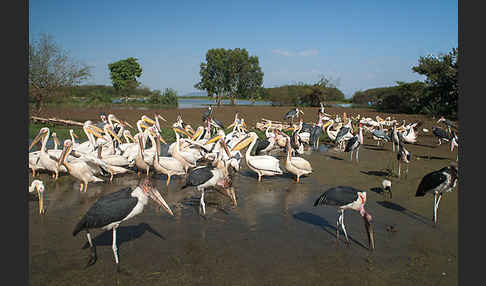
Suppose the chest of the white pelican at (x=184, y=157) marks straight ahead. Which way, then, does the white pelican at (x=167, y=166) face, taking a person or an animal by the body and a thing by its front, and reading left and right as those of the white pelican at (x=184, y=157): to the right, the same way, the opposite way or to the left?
the same way

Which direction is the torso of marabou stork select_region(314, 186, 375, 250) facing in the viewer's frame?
to the viewer's right

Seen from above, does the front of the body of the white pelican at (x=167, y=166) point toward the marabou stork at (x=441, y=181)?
no

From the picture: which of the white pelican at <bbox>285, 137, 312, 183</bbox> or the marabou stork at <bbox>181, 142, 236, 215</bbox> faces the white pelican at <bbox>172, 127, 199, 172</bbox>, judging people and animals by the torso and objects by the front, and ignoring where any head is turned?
the white pelican at <bbox>285, 137, 312, 183</bbox>

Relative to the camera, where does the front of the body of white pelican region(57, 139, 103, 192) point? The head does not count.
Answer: to the viewer's left

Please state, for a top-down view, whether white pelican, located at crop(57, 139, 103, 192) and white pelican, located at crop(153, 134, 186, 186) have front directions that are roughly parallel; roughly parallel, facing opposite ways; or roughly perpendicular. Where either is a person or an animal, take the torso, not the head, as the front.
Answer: roughly parallel

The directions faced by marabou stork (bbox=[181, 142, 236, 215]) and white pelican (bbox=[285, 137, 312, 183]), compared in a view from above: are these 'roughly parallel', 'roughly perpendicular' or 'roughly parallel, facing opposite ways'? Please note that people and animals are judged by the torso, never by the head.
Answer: roughly parallel, facing opposite ways

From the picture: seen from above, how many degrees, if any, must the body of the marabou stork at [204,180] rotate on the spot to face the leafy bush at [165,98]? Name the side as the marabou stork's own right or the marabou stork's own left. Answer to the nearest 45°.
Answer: approximately 90° to the marabou stork's own left

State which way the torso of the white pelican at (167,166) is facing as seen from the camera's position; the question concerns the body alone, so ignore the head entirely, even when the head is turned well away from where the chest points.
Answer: to the viewer's left

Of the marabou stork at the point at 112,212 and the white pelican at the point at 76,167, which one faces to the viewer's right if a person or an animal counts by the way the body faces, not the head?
the marabou stork

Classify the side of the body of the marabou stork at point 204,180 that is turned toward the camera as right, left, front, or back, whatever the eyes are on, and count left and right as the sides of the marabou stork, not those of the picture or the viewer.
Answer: right
